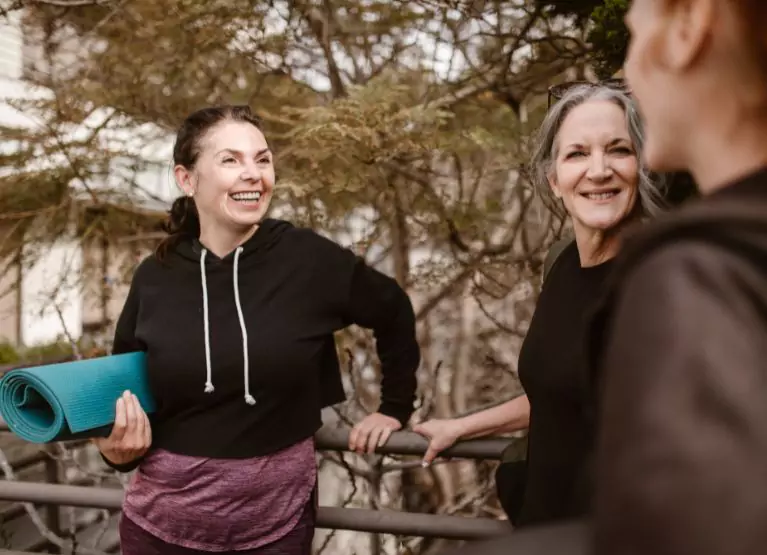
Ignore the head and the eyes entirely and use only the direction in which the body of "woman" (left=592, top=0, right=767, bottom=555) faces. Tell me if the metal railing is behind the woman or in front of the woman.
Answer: in front

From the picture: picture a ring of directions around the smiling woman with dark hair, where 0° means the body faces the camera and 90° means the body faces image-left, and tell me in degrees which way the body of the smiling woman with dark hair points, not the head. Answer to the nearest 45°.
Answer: approximately 0°

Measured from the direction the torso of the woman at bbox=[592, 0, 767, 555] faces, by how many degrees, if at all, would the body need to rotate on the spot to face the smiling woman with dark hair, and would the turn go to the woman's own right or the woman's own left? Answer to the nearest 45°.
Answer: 0° — they already face them

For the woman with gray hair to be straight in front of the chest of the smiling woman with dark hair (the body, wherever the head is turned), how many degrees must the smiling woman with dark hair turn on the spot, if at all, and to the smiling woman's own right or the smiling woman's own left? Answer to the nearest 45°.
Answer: approximately 45° to the smiling woman's own left

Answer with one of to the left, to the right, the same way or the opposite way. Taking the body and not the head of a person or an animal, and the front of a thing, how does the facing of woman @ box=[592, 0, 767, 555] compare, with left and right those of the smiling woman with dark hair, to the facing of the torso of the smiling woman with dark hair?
the opposite way

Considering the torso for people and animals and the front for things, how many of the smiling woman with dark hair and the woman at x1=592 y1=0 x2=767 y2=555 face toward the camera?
1

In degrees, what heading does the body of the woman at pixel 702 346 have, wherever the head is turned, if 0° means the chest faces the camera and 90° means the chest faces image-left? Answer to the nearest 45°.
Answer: approximately 135°
